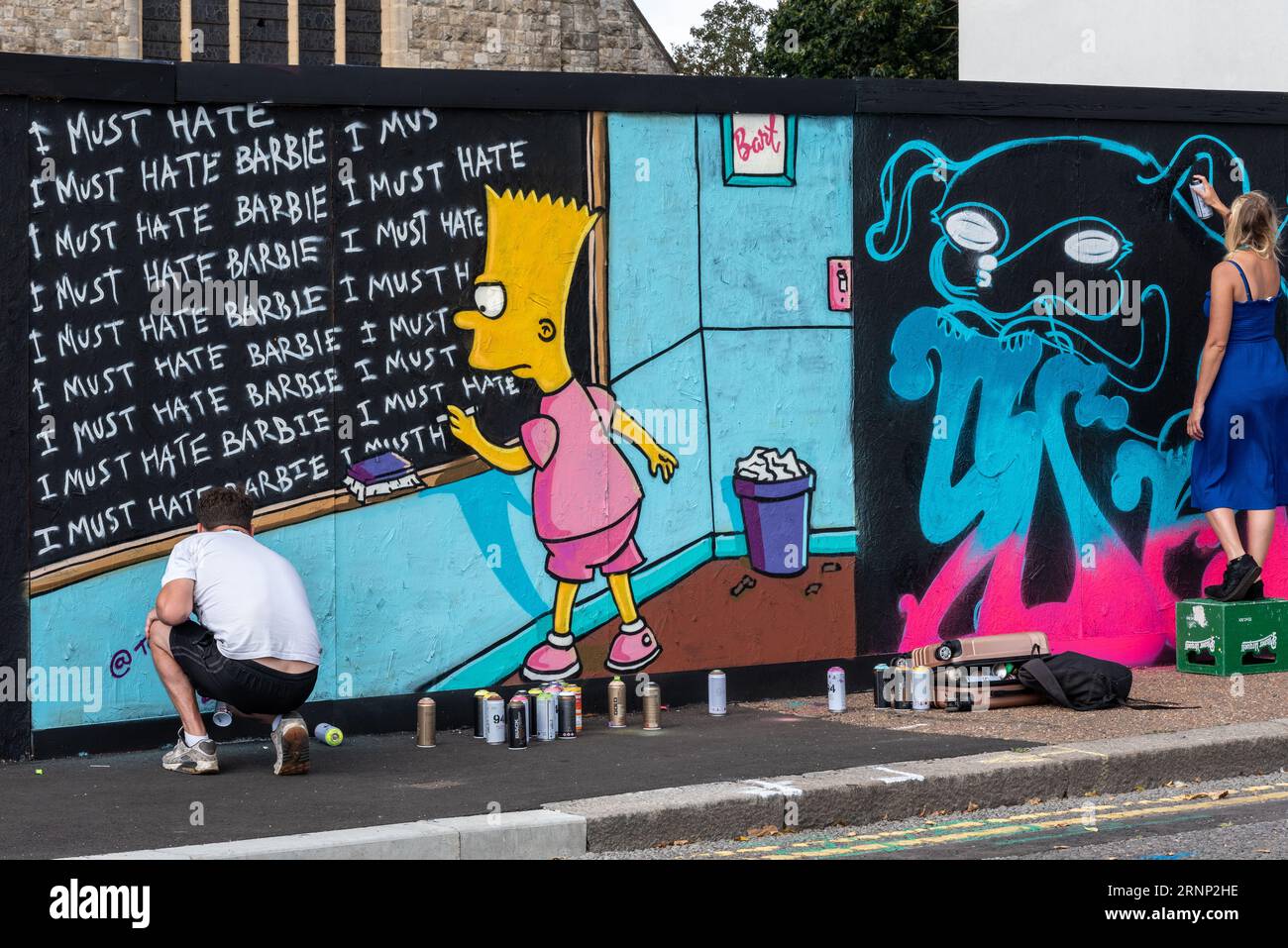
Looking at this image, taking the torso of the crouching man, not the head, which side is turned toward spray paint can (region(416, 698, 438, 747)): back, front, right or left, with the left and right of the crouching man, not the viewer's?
right

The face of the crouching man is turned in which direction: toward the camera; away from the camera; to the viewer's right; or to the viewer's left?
away from the camera

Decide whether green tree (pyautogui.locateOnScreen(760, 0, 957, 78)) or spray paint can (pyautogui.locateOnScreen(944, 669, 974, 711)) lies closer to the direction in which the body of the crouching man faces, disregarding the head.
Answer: the green tree

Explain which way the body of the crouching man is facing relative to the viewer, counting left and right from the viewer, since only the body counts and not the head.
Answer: facing away from the viewer and to the left of the viewer

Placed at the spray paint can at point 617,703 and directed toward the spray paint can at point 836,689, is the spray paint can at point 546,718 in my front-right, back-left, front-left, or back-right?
back-right
